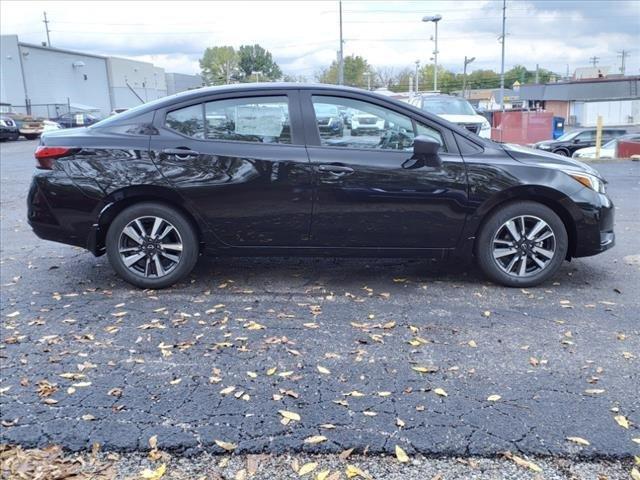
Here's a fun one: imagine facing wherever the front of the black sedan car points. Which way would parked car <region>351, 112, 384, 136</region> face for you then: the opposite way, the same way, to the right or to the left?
to the right

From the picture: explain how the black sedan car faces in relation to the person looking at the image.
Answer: facing to the right of the viewer

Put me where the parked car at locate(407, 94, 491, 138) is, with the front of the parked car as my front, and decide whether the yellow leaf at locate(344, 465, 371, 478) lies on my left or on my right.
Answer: on my right

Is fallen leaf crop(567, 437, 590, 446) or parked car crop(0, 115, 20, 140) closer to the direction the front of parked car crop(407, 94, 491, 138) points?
the fallen leaf

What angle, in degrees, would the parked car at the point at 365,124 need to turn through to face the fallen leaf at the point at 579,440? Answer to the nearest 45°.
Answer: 0° — it already faces it

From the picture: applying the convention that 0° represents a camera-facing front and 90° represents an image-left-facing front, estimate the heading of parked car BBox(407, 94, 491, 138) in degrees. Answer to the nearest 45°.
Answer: approximately 315°

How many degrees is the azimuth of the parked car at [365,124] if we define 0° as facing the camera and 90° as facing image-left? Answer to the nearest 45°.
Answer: approximately 0°

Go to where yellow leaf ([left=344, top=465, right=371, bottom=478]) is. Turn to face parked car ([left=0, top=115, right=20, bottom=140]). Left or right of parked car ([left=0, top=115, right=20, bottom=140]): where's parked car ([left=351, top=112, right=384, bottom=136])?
right

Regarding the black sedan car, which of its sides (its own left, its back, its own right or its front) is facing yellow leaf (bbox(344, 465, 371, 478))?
right
